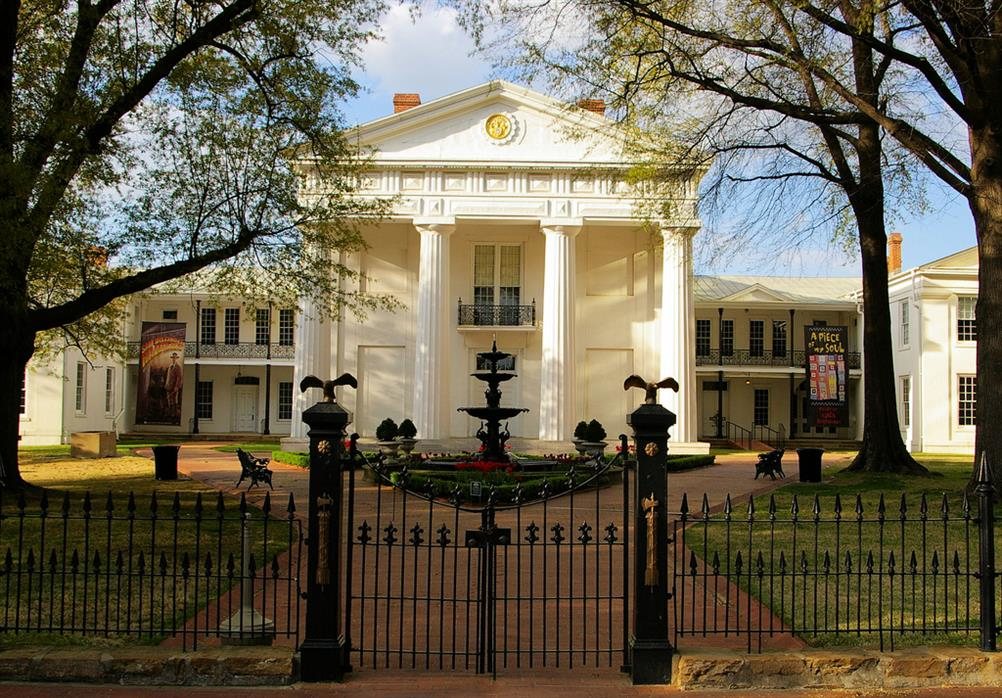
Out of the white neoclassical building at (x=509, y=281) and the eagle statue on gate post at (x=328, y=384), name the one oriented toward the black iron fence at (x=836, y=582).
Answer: the white neoclassical building

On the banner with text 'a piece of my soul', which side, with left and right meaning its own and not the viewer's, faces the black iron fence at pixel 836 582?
front

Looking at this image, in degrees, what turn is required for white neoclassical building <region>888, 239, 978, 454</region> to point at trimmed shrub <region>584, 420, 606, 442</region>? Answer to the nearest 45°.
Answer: approximately 45° to its right

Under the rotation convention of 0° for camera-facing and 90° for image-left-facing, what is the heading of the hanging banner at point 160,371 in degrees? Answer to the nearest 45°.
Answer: approximately 0°

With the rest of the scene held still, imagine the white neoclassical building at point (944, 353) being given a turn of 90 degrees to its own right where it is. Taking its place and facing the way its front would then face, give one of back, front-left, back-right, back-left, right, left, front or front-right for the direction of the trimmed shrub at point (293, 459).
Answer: front-left

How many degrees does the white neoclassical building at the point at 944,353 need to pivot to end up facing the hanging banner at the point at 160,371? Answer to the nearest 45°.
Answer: approximately 45° to its right

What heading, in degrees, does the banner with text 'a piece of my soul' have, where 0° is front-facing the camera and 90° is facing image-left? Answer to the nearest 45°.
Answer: approximately 0°

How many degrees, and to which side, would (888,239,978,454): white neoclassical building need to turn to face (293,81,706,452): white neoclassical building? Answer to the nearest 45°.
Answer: approximately 45° to its right

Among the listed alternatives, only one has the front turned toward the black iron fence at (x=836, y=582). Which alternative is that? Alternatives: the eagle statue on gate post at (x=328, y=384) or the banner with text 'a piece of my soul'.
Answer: the banner with text 'a piece of my soul'

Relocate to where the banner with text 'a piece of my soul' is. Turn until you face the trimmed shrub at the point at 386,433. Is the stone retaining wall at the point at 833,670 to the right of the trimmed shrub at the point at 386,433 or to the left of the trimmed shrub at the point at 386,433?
left
